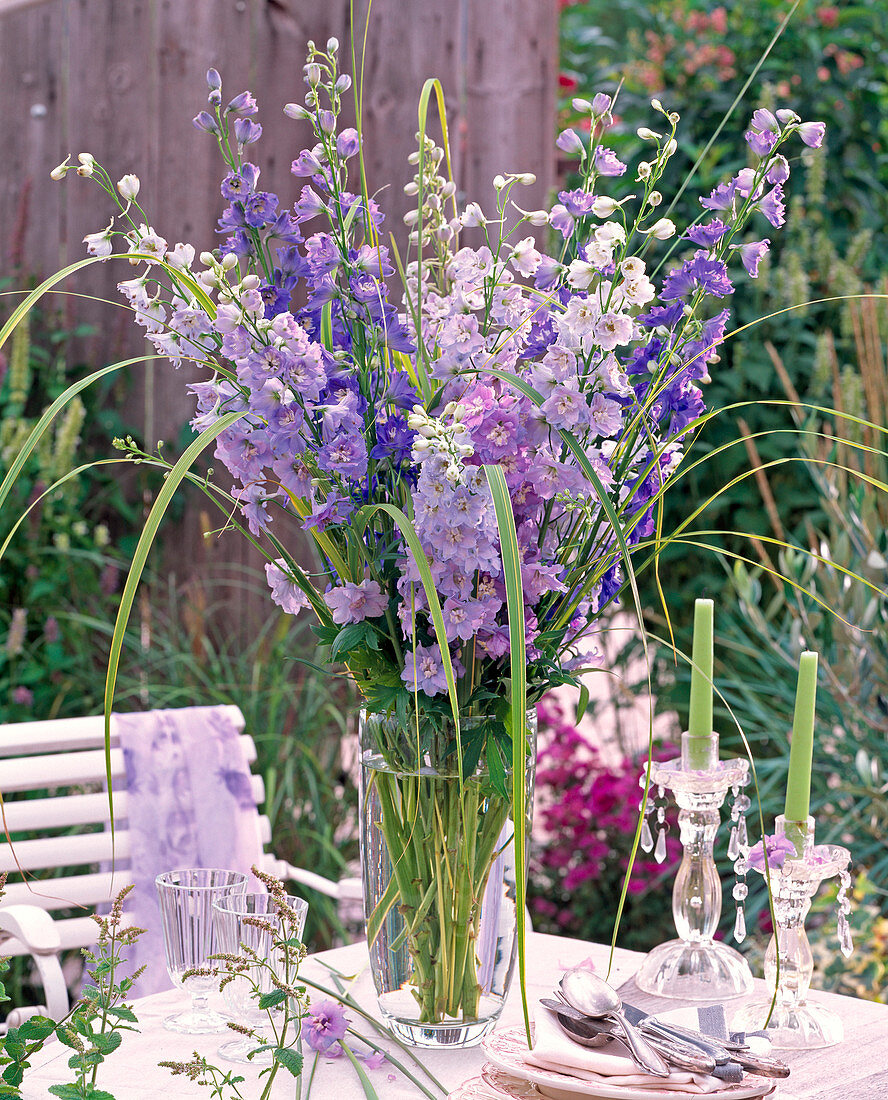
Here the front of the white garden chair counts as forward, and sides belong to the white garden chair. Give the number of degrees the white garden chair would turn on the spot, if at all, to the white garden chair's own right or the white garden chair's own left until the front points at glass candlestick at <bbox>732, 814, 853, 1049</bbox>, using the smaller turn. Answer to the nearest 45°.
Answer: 0° — it already faces it

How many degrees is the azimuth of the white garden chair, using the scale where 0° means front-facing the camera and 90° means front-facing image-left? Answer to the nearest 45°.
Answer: approximately 315°

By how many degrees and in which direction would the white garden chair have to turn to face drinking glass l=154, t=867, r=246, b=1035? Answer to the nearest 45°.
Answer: approximately 45° to its right

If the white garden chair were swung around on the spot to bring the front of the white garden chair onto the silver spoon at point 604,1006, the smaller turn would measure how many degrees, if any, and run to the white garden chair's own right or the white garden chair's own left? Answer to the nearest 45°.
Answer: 0° — it already faces it

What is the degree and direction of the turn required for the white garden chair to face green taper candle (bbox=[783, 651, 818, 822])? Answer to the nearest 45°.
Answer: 0° — it already faces it
